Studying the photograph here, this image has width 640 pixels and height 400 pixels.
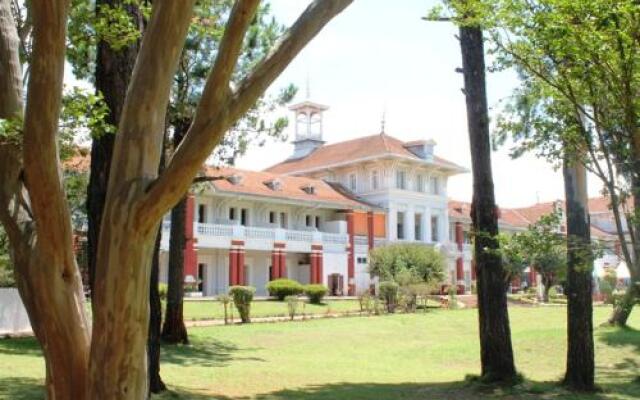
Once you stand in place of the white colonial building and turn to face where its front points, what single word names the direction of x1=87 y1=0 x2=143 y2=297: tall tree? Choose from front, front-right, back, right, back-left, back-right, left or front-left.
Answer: front-right

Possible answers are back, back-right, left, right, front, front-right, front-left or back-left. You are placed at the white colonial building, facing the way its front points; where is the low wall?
front-right

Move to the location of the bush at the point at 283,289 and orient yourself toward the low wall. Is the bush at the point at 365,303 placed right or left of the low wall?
left

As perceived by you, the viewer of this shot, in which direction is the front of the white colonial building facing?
facing the viewer and to the right of the viewer
